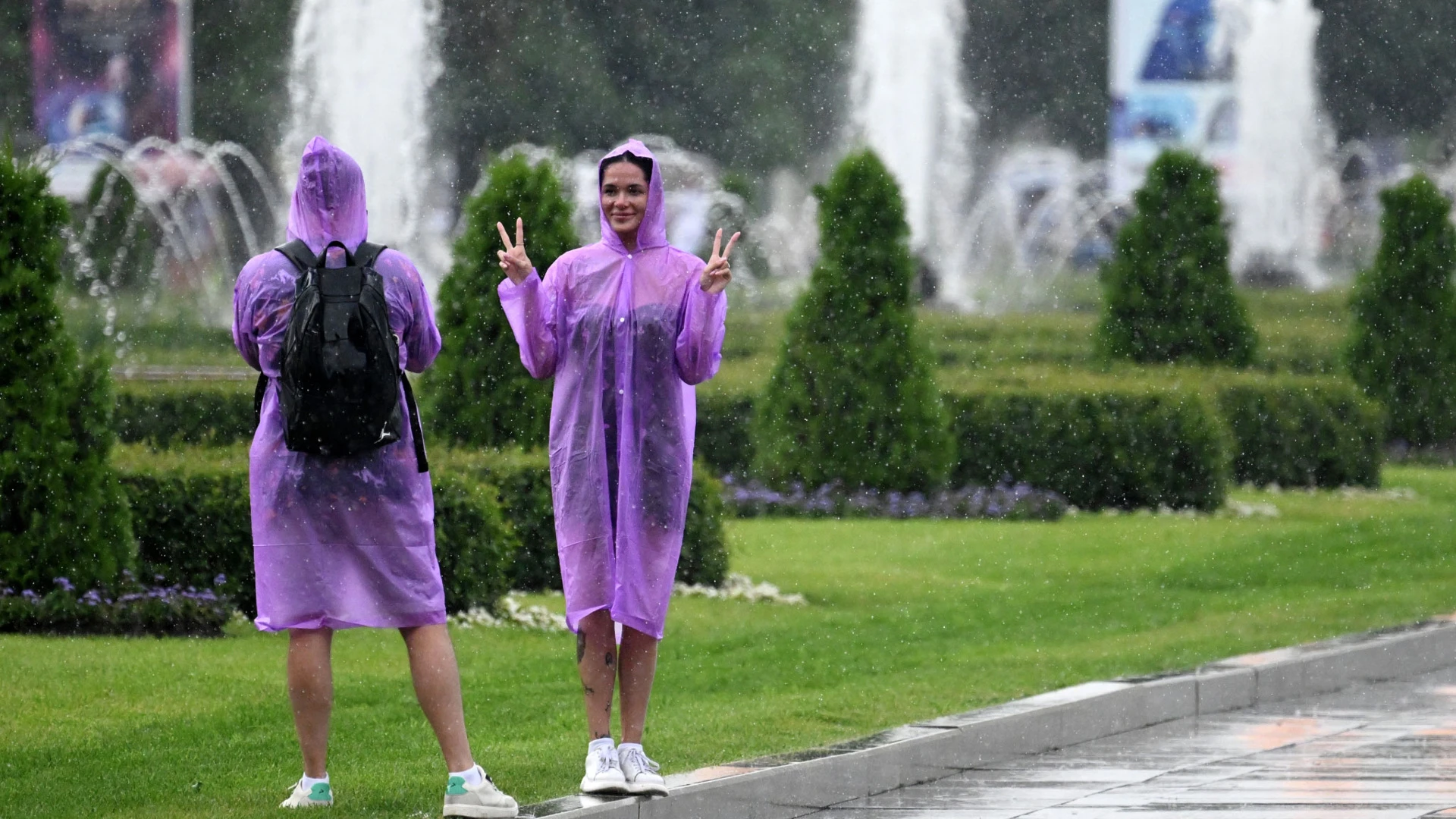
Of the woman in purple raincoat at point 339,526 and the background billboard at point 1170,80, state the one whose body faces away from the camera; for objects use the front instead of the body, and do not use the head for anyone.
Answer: the woman in purple raincoat

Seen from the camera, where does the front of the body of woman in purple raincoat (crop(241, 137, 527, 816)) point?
away from the camera

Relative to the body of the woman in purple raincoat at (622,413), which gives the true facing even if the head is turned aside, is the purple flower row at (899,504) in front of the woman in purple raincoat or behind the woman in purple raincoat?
behind

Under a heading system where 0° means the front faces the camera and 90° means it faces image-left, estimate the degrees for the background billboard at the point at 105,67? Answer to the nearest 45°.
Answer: approximately 0°

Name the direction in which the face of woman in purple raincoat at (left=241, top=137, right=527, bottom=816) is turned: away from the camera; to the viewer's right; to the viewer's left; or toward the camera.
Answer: away from the camera

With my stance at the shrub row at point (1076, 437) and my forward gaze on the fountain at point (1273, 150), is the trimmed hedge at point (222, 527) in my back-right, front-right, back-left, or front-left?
back-left

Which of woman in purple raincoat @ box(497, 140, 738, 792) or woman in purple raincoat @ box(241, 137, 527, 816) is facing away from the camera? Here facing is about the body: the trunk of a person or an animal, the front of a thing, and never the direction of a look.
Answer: woman in purple raincoat @ box(241, 137, 527, 816)

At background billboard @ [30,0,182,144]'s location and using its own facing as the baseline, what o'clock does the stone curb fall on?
The stone curb is roughly at 12 o'clock from the background billboard.

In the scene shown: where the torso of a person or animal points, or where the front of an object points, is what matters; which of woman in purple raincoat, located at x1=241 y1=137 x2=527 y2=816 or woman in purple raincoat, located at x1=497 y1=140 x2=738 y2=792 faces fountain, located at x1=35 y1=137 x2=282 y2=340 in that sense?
woman in purple raincoat, located at x1=241 y1=137 x2=527 y2=816
